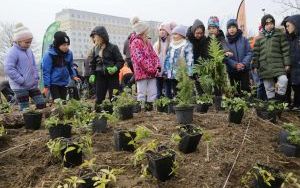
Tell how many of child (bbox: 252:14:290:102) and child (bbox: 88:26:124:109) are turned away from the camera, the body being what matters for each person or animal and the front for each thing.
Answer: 0

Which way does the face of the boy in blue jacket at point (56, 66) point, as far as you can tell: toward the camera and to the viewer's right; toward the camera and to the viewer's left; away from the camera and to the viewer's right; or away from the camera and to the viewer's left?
toward the camera and to the viewer's right

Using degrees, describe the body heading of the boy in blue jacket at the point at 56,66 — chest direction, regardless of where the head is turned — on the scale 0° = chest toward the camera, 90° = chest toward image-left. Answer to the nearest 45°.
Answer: approximately 315°

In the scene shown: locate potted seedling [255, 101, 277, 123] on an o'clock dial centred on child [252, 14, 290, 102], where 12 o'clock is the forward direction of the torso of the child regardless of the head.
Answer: The potted seedling is roughly at 12 o'clock from the child.

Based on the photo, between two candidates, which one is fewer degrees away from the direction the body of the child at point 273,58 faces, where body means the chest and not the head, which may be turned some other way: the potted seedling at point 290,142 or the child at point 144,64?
the potted seedling

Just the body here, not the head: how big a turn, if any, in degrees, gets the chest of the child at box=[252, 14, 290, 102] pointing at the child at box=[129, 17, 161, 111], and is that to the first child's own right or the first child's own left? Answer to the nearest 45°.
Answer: approximately 45° to the first child's own right

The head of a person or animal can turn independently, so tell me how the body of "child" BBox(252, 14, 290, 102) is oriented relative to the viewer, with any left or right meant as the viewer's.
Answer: facing the viewer

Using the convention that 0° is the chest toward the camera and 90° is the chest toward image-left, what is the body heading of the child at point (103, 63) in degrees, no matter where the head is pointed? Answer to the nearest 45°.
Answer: approximately 45°

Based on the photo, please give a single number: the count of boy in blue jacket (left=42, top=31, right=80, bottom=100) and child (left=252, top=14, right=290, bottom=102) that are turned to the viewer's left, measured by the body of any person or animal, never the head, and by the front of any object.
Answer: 0

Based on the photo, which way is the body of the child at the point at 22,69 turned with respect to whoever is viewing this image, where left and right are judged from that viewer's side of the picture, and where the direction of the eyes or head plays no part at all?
facing the viewer and to the right of the viewer

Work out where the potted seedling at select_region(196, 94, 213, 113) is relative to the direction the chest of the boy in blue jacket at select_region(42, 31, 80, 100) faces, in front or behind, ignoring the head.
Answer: in front

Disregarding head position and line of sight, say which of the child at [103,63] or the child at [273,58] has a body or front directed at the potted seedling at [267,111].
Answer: the child at [273,58]

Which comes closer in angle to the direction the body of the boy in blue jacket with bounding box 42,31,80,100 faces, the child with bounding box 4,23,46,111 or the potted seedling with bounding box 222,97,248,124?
the potted seedling

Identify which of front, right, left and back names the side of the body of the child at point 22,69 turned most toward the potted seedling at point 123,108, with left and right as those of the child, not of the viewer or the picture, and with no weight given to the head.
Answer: front
